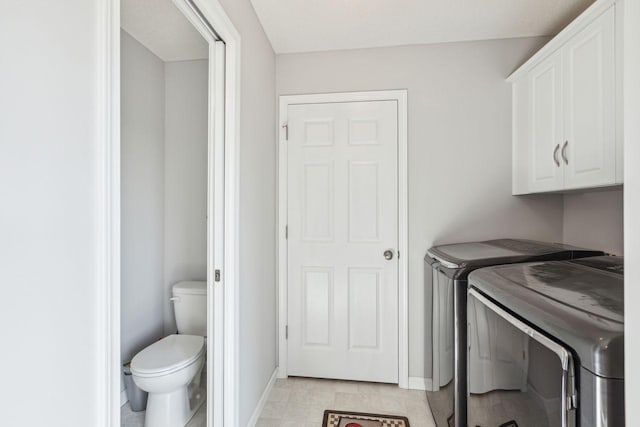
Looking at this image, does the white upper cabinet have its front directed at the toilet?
yes

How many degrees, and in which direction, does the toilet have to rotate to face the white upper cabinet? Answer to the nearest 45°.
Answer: approximately 90° to its left

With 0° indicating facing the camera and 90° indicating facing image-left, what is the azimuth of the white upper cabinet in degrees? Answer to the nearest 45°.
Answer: approximately 45°

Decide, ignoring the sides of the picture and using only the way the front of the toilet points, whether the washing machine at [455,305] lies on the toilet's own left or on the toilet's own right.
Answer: on the toilet's own left

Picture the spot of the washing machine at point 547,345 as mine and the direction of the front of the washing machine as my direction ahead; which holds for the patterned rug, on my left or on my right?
on my right

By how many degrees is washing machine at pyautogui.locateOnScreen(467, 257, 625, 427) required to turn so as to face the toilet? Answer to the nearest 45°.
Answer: approximately 45° to its right

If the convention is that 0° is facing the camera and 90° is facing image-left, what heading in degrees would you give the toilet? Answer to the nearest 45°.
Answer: approximately 45°

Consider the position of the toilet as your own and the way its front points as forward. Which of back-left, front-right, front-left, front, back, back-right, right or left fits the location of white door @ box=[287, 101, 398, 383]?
back-left
